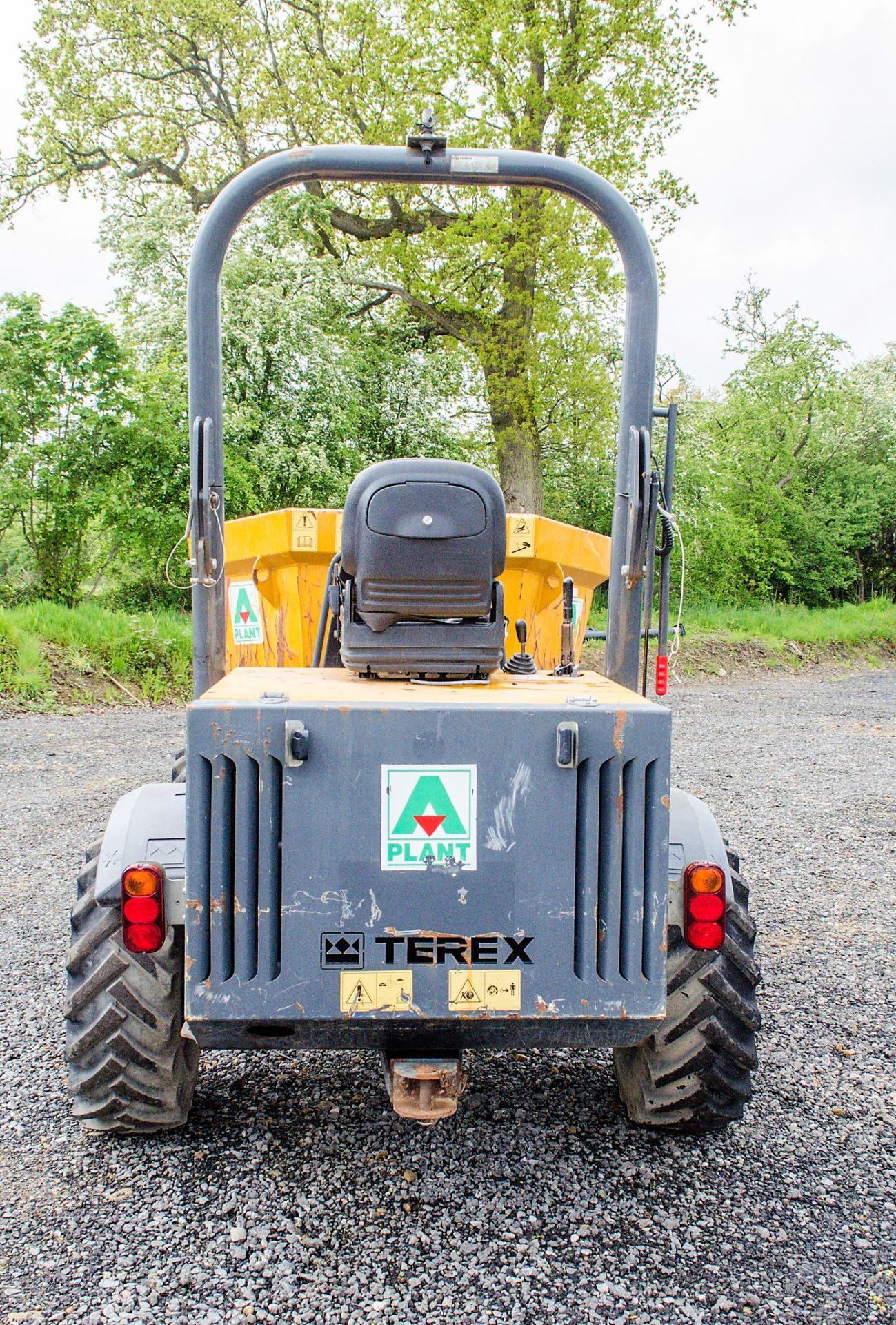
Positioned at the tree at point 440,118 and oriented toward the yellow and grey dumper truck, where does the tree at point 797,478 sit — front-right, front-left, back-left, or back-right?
back-left

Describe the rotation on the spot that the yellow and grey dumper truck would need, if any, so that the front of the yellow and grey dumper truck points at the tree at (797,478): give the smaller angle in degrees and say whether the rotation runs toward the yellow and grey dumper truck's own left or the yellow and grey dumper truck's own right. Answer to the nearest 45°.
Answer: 0° — it already faces it

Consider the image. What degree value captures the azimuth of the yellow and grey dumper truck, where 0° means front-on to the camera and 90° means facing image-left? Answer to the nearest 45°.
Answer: approximately 180°

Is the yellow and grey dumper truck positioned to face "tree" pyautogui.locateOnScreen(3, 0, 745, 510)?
yes
